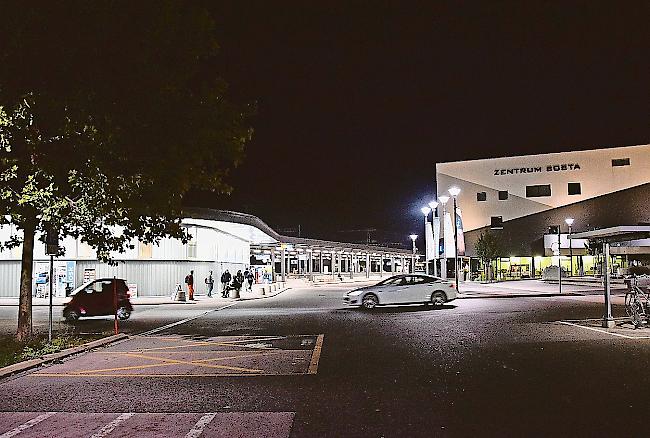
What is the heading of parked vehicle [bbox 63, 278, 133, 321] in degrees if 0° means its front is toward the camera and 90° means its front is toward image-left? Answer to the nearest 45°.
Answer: approximately 90°

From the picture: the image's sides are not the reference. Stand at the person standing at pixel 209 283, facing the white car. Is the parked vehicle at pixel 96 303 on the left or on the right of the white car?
right

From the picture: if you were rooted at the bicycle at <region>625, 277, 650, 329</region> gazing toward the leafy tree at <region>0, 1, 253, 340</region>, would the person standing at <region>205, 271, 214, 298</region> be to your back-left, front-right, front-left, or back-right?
front-right

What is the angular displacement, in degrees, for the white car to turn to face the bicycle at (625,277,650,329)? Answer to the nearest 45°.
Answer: approximately 135° to its left

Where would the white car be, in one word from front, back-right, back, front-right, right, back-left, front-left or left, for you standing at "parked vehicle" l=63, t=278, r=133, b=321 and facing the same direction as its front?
back

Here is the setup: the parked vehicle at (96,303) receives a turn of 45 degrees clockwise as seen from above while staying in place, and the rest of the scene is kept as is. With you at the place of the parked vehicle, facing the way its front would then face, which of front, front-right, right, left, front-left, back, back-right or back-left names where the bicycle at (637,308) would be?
back

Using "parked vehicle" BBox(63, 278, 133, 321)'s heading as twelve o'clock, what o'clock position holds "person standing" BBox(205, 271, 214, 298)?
The person standing is roughly at 4 o'clock from the parked vehicle.

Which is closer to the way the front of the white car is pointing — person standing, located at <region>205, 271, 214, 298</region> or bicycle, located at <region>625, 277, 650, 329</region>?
the person standing

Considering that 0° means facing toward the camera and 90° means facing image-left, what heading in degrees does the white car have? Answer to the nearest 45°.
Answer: approximately 90°

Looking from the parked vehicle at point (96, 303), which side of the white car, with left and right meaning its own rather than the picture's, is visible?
front

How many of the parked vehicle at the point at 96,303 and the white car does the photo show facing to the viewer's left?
2
